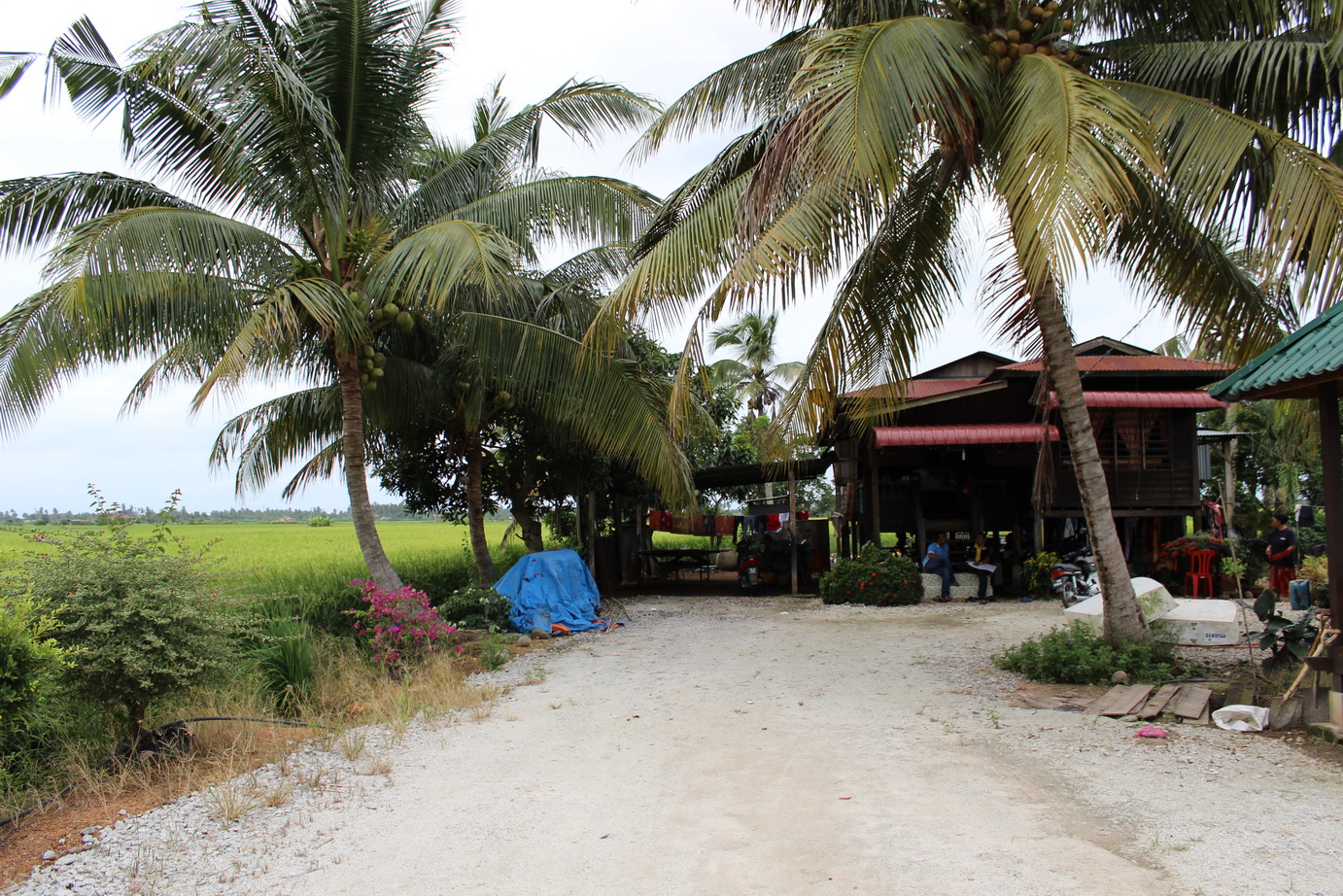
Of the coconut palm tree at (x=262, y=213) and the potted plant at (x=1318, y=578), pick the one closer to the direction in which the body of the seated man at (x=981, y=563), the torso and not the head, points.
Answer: the coconut palm tree

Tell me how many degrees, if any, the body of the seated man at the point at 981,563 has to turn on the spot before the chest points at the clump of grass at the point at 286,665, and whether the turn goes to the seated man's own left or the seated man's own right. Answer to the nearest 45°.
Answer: approximately 45° to the seated man's own right

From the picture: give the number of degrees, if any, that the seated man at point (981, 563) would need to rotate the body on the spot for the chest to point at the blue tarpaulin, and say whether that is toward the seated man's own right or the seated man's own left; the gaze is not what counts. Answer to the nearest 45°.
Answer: approximately 45° to the seated man's own right

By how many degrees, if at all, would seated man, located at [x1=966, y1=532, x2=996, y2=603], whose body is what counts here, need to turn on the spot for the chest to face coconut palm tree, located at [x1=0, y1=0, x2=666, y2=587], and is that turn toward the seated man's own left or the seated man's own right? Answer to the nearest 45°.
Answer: approximately 45° to the seated man's own right

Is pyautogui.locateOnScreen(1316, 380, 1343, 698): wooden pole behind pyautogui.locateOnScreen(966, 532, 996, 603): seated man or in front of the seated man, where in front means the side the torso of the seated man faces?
in front

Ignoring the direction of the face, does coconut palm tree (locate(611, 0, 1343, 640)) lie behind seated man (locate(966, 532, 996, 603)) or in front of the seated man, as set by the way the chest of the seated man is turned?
in front

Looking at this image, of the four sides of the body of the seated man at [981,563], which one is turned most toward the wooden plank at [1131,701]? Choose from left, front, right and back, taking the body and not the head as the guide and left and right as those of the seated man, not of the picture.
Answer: front

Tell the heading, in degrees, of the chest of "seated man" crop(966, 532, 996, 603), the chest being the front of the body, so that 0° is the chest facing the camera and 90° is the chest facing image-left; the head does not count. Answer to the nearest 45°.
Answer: approximately 0°

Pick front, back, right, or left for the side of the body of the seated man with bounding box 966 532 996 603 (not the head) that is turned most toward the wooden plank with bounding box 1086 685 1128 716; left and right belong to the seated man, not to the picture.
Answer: front

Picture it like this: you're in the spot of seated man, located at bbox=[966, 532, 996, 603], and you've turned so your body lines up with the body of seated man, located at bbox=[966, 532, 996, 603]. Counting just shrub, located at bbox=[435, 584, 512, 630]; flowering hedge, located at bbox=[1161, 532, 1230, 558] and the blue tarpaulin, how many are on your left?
1

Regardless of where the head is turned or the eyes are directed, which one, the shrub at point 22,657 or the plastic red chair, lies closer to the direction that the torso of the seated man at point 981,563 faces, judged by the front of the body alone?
the shrub

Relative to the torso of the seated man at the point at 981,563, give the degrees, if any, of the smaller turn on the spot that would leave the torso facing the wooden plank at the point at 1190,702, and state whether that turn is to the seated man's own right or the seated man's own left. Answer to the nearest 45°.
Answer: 0° — they already face it

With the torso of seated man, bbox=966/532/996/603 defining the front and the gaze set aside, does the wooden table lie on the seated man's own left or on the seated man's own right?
on the seated man's own right

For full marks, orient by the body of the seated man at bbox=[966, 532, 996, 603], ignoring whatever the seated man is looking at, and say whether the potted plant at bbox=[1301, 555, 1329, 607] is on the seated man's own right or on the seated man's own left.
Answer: on the seated man's own left

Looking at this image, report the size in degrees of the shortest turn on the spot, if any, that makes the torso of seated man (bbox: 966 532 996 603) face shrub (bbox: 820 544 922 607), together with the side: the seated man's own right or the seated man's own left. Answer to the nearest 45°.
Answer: approximately 45° to the seated man's own right
